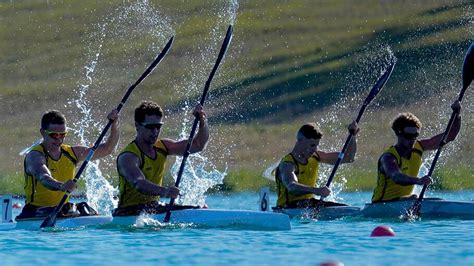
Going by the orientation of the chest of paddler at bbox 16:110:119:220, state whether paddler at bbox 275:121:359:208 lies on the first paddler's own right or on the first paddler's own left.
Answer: on the first paddler's own left
